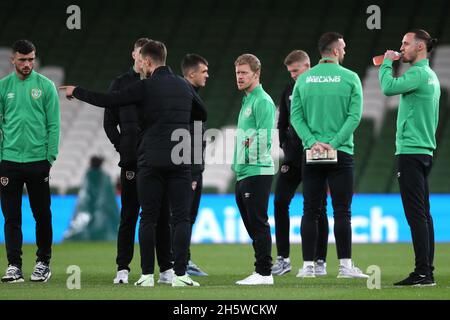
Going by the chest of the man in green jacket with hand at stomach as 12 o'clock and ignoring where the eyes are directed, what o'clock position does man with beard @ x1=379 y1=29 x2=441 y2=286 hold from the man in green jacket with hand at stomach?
The man with beard is roughly at 8 o'clock from the man in green jacket with hand at stomach.

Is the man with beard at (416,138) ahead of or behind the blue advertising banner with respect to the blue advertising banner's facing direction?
ahead

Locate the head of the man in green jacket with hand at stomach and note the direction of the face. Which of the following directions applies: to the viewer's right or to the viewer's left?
to the viewer's left

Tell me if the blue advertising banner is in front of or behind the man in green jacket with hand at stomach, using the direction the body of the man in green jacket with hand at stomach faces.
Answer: behind

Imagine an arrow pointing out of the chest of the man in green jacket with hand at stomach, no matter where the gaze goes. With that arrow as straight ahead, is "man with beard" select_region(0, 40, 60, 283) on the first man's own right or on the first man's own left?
on the first man's own right

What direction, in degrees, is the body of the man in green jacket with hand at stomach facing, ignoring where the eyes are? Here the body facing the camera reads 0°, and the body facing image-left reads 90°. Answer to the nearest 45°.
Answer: approximately 45°
